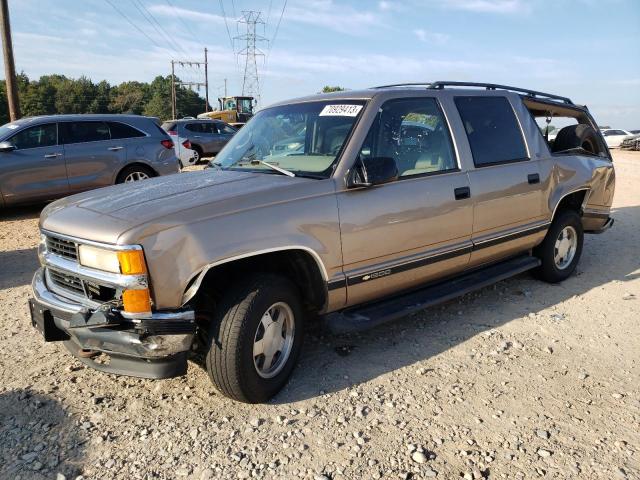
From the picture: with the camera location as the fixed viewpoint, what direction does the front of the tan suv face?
facing the viewer and to the left of the viewer

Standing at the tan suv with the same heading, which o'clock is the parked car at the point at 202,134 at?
The parked car is roughly at 4 o'clock from the tan suv.

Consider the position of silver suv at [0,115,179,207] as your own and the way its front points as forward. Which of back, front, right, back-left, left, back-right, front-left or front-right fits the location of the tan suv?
left

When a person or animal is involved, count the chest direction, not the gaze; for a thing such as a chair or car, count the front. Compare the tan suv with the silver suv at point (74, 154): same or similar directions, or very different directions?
same or similar directions

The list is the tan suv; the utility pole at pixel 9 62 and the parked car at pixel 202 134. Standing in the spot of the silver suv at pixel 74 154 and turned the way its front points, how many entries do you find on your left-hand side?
1

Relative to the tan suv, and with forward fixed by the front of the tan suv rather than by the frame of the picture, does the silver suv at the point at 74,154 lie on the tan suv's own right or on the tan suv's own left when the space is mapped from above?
on the tan suv's own right

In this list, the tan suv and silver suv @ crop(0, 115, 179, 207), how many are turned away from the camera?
0

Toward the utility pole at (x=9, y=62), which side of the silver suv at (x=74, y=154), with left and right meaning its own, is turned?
right

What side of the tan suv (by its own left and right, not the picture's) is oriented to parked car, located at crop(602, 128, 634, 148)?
back

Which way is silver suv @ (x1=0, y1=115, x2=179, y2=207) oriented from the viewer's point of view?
to the viewer's left

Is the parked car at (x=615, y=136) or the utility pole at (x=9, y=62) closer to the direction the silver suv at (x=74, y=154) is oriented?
the utility pole

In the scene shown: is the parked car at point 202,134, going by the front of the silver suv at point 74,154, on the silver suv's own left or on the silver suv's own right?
on the silver suv's own right
